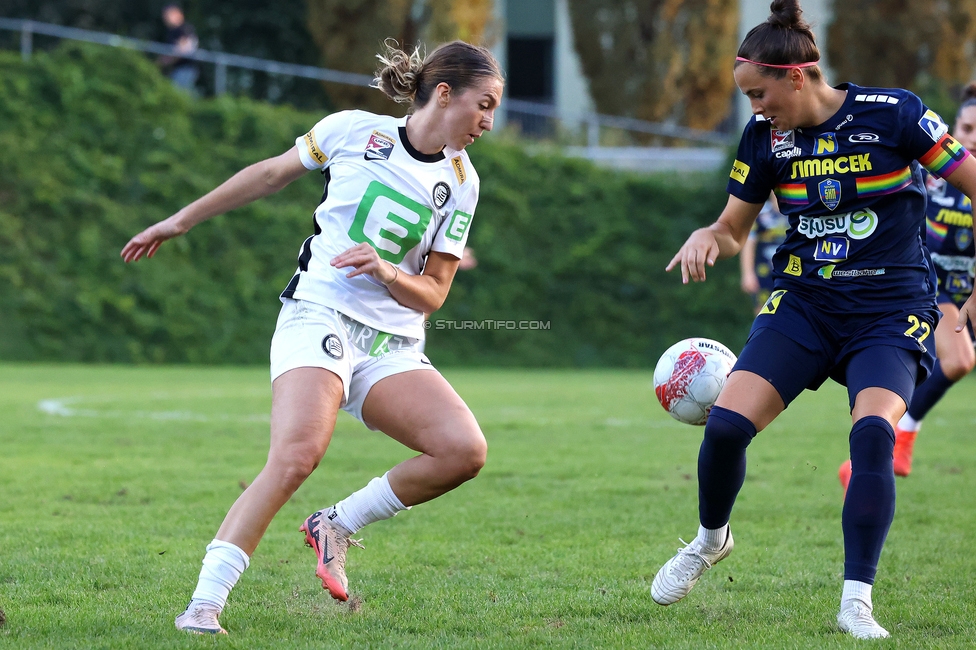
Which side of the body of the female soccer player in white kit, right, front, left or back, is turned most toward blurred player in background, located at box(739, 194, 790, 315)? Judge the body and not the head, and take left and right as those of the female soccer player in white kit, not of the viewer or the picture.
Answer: left

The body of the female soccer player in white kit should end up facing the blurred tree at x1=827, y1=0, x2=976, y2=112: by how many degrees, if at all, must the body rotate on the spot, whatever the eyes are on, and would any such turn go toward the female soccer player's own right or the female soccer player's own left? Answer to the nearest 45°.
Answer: approximately 90° to the female soccer player's own left

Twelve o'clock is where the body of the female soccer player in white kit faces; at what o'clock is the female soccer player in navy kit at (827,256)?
The female soccer player in navy kit is roughly at 11 o'clock from the female soccer player in white kit.

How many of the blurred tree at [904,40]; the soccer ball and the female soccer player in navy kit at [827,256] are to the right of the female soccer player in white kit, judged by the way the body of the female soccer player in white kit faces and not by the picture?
0

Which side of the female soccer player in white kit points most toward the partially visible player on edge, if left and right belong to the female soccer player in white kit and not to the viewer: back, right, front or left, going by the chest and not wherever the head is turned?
left

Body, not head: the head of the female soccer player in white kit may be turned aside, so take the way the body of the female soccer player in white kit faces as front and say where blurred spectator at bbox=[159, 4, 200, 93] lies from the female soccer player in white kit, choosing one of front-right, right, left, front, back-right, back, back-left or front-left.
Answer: back-left

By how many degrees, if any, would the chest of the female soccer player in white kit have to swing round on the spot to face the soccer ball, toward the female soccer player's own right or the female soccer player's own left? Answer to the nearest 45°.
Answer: approximately 45° to the female soccer player's own left

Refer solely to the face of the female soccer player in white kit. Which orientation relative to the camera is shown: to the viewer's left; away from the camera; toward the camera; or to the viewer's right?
to the viewer's right

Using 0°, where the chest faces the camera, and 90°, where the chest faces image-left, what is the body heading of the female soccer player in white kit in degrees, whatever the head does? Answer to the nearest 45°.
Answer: approximately 315°

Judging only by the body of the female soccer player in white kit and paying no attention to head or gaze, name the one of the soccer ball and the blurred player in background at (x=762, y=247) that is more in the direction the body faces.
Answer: the soccer ball

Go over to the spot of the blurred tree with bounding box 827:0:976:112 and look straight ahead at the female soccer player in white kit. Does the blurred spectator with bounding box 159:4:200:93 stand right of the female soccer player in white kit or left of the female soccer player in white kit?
right
